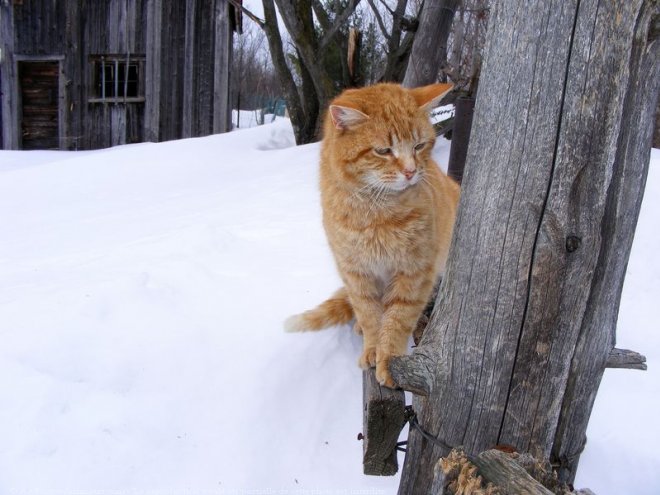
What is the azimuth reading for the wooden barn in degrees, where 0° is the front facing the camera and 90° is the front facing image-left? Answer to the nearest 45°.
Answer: approximately 0°

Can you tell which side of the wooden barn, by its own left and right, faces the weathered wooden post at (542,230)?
front

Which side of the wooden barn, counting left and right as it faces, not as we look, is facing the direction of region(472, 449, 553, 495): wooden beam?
front

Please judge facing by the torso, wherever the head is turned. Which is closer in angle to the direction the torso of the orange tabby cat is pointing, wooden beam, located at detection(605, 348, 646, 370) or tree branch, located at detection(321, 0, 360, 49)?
the wooden beam

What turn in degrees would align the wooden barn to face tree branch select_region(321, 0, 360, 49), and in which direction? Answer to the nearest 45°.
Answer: approximately 45° to its left

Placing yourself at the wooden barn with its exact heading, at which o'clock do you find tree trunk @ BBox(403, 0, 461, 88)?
The tree trunk is roughly at 11 o'clock from the wooden barn.

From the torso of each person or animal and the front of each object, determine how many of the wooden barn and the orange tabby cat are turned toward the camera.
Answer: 2

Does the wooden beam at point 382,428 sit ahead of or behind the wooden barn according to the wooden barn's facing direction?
ahead

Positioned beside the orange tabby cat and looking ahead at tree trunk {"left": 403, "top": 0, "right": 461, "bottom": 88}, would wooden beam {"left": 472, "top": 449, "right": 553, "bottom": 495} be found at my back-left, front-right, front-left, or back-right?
back-right

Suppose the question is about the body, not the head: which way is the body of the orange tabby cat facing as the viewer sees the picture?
toward the camera

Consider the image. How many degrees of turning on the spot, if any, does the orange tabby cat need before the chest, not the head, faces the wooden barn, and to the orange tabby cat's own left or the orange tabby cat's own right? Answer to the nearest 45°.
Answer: approximately 135° to the orange tabby cat's own right

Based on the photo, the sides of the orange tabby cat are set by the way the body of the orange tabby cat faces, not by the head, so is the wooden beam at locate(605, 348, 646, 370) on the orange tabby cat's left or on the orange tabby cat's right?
on the orange tabby cat's left
